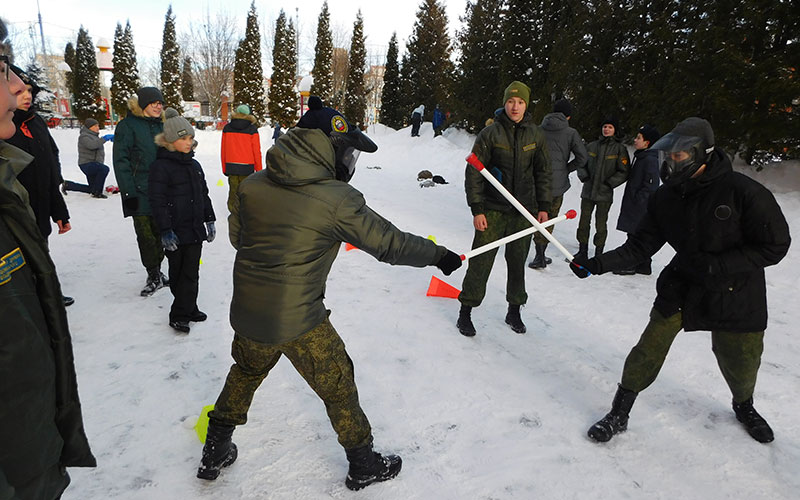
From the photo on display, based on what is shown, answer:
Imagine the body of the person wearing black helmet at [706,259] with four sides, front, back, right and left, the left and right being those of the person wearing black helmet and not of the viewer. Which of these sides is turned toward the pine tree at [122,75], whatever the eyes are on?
right

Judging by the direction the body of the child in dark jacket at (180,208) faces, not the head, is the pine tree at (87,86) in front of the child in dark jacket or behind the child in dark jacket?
behind

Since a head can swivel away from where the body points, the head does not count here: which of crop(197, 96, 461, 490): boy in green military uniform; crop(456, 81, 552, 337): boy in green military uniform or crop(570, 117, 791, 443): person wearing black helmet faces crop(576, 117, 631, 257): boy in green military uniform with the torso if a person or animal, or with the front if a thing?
crop(197, 96, 461, 490): boy in green military uniform

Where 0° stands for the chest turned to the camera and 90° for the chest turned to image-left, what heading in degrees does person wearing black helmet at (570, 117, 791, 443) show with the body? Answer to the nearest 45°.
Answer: approximately 45°

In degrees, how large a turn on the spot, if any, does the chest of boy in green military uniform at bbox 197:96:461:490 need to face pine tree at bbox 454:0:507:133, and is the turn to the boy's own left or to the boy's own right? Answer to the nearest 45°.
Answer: approximately 45° to the boy's own left

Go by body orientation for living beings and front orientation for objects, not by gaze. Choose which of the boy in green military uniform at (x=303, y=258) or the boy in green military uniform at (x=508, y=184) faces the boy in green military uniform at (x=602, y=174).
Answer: the boy in green military uniform at (x=303, y=258)

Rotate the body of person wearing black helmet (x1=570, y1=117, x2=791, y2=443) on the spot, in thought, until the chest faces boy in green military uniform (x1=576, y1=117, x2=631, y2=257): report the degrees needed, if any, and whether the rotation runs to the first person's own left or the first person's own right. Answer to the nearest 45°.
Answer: approximately 135° to the first person's own right

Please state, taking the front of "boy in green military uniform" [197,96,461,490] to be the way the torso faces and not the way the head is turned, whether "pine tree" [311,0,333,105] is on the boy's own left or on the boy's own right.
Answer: on the boy's own left

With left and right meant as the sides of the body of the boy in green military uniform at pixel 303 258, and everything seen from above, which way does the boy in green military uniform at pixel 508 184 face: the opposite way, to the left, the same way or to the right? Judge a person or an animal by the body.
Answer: the opposite way

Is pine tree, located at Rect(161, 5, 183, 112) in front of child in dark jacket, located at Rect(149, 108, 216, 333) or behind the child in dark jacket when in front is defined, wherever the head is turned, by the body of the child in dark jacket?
behind

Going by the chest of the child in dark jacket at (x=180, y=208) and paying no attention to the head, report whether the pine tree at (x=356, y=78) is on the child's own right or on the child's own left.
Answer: on the child's own left

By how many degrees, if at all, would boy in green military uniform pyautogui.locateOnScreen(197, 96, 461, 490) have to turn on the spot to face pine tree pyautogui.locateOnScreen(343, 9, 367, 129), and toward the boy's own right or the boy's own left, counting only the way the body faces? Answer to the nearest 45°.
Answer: approximately 45° to the boy's own left

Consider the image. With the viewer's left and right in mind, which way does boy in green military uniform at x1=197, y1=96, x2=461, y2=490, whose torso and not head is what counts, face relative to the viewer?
facing away from the viewer and to the right of the viewer

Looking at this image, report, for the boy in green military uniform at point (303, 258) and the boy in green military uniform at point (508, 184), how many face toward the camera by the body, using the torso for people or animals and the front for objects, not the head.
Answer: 1
